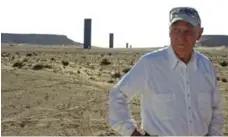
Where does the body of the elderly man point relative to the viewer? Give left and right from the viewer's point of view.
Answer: facing the viewer
